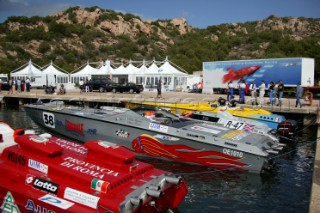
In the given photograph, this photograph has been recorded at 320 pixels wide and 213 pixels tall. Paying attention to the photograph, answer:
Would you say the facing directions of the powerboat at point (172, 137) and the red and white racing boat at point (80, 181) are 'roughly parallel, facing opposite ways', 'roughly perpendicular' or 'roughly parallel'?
roughly parallel

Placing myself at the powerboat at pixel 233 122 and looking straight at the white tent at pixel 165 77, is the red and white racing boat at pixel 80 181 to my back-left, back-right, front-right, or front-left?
back-left

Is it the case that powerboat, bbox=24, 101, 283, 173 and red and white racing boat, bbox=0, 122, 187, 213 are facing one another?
no

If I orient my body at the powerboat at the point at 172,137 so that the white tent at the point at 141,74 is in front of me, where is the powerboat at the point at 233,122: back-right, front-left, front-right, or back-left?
front-right

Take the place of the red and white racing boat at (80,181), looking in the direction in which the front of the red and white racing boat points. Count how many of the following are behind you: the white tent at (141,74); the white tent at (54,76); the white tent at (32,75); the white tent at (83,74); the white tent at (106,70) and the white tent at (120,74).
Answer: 0

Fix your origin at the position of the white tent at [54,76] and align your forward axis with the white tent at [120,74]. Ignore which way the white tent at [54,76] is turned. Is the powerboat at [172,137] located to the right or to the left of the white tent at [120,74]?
right
